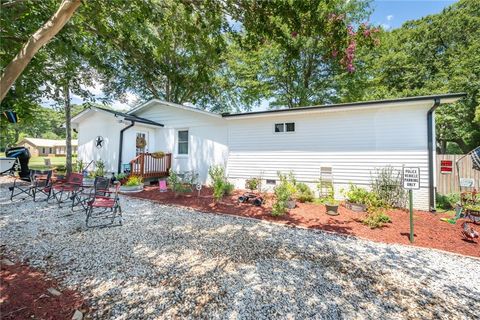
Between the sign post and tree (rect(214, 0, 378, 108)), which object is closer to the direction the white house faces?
the sign post

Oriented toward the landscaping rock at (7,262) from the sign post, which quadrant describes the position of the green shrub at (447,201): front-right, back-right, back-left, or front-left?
back-right

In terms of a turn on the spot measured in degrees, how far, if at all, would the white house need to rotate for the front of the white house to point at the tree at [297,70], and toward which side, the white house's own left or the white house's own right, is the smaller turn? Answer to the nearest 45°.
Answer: approximately 135° to the white house's own right

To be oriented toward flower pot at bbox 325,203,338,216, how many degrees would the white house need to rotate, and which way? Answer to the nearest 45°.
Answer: approximately 90° to its left

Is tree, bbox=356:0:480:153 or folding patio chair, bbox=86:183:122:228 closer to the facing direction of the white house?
the folding patio chair

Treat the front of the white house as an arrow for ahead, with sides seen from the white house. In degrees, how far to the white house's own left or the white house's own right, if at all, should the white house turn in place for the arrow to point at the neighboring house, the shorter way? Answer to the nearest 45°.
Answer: approximately 90° to the white house's own right

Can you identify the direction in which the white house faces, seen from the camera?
facing the viewer and to the left of the viewer

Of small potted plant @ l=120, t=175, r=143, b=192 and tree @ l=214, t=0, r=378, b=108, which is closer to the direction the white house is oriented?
the small potted plant

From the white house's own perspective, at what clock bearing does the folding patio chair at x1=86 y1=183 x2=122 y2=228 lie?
The folding patio chair is roughly at 12 o'clock from the white house.
